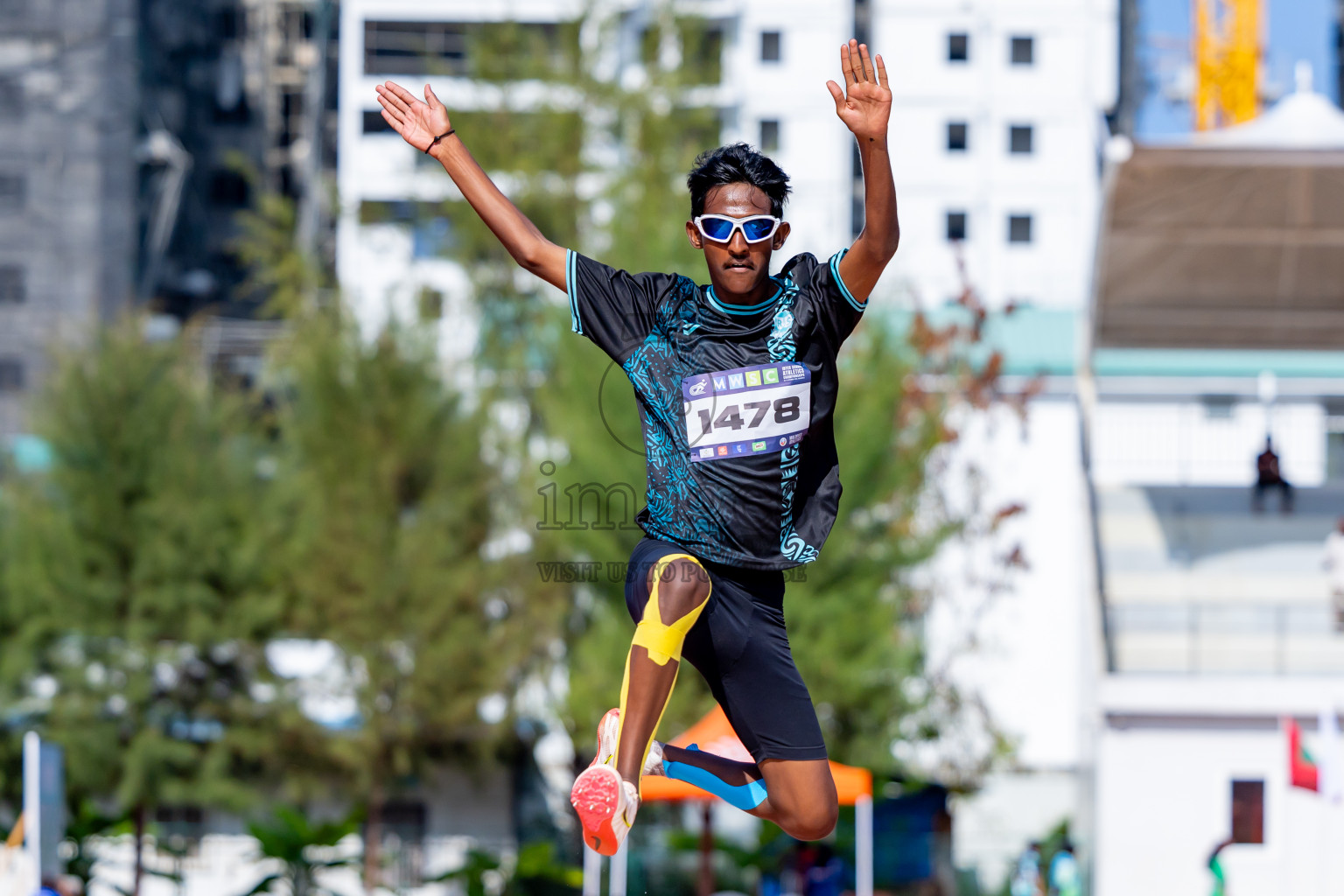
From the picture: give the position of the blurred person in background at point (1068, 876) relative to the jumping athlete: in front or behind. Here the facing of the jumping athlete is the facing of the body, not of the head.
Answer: behind

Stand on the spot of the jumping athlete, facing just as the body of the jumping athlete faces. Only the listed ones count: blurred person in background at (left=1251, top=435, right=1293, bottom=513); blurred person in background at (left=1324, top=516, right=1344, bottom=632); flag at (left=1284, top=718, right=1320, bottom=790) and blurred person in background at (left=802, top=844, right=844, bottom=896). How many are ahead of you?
0

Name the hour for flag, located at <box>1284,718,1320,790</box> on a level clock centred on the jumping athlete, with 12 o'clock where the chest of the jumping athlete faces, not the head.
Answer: The flag is roughly at 7 o'clock from the jumping athlete.

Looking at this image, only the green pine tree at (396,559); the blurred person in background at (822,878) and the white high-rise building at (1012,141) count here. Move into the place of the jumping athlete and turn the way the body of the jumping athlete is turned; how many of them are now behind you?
3

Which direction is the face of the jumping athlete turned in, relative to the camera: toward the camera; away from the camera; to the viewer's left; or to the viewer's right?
toward the camera

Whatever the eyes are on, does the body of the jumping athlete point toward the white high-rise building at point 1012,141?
no

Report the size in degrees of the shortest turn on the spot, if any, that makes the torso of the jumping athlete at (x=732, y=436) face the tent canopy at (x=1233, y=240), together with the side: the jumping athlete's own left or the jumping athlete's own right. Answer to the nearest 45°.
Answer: approximately 135° to the jumping athlete's own left

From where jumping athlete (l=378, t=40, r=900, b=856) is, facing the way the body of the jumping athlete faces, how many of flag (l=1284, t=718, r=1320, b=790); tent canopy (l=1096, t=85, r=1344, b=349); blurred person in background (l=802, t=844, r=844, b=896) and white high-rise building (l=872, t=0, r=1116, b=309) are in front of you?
0

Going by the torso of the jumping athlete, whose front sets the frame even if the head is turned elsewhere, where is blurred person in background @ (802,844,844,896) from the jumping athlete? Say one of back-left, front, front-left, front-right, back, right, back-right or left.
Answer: back

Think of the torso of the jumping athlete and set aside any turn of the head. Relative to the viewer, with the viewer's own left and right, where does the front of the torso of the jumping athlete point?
facing the viewer

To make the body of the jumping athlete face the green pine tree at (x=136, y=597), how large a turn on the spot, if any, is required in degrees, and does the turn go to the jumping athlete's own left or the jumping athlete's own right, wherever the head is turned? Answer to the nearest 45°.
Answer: approximately 180°

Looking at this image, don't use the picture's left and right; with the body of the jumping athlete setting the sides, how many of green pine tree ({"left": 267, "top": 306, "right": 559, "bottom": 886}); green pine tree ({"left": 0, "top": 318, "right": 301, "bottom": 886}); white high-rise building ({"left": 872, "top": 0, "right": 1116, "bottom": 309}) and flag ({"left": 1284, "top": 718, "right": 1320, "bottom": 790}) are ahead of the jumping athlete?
0

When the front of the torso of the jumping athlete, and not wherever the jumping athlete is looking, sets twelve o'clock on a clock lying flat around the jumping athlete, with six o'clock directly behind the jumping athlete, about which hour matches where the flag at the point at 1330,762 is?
The flag is roughly at 7 o'clock from the jumping athlete.

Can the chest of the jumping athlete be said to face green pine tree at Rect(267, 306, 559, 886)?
no

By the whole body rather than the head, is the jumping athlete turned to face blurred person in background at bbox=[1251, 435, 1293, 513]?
no
